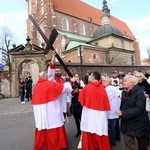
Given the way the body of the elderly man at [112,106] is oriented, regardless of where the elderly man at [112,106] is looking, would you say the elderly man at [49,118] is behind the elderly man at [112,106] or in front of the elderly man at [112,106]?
in front

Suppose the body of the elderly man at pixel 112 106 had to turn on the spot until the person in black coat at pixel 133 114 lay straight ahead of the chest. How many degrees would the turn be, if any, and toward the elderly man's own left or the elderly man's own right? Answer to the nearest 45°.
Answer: approximately 90° to the elderly man's own left

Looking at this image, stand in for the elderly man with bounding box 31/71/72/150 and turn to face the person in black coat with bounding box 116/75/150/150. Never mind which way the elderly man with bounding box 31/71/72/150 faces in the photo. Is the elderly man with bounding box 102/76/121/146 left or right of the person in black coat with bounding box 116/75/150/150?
left
